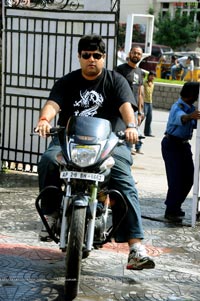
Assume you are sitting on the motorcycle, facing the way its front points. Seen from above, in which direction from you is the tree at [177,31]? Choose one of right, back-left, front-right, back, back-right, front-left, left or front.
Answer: back

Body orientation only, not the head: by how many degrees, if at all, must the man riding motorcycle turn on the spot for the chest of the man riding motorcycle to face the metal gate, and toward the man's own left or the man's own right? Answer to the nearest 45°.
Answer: approximately 180°

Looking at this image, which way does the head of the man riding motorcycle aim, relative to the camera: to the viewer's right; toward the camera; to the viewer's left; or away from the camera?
toward the camera

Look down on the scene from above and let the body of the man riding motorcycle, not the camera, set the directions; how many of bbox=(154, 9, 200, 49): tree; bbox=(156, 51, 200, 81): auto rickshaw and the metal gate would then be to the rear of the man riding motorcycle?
3

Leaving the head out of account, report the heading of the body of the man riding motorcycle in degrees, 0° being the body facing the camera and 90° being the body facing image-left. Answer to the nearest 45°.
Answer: approximately 0°

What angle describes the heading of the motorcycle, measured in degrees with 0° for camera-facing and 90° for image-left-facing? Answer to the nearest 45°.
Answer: approximately 0°

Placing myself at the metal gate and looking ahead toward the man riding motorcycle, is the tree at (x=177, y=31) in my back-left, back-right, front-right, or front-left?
back-left

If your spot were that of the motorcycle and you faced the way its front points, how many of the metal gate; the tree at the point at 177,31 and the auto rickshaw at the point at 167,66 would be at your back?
3

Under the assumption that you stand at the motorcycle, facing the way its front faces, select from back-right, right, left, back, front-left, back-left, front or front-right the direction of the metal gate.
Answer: back

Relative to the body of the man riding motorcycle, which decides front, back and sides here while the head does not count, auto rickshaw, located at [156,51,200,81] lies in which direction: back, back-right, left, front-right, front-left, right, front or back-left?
back

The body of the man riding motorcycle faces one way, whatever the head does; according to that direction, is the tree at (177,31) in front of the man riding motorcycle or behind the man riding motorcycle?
behind

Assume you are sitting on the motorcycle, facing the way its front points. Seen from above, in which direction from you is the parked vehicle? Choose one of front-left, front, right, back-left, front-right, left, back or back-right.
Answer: back

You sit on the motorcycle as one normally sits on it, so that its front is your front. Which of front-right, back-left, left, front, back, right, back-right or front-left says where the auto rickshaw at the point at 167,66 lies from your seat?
back
